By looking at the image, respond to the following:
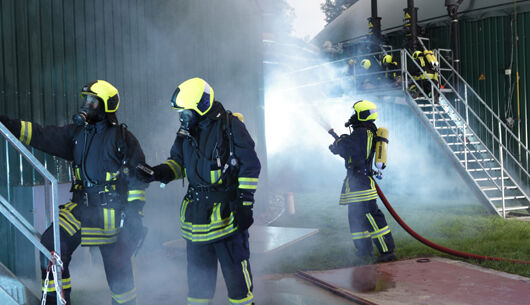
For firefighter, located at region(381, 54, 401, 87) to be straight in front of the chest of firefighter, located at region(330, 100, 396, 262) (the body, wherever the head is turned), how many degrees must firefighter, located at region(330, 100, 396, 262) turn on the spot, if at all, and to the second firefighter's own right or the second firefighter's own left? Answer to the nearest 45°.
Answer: approximately 90° to the second firefighter's own right

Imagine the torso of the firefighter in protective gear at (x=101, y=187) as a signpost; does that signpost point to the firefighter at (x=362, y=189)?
no

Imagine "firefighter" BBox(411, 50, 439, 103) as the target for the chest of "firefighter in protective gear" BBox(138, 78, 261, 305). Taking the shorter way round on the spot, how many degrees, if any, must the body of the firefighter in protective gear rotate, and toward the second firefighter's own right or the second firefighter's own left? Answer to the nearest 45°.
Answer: approximately 180°

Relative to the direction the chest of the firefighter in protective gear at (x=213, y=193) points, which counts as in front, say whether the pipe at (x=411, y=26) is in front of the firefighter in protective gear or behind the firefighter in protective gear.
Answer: behind

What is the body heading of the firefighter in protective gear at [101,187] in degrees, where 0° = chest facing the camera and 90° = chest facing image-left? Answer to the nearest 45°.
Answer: approximately 45°

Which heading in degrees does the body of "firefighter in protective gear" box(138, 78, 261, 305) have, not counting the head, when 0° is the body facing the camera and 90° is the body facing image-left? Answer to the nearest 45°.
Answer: approximately 45°

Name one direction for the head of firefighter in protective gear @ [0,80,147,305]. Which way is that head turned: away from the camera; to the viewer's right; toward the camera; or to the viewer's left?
to the viewer's left

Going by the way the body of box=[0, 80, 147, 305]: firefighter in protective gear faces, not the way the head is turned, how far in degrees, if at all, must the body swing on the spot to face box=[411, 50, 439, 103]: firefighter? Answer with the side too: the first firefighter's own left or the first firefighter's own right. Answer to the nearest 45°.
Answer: approximately 180°

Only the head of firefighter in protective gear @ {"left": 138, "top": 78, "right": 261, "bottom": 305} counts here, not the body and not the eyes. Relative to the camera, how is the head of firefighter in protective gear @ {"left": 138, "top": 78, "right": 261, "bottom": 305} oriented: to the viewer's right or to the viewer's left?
to the viewer's left

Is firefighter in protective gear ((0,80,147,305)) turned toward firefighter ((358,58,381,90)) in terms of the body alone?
no

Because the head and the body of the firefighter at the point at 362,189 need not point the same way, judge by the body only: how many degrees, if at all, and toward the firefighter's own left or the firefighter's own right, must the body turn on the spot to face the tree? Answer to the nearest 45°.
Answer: approximately 90° to the firefighter's own right

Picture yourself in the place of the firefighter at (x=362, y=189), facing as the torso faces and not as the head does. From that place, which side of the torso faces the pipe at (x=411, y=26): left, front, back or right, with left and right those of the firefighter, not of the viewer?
right

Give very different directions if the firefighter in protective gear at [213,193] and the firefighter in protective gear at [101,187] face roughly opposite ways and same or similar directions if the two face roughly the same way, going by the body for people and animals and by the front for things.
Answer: same or similar directions

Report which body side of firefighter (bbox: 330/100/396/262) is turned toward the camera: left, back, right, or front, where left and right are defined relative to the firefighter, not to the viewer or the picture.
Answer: left

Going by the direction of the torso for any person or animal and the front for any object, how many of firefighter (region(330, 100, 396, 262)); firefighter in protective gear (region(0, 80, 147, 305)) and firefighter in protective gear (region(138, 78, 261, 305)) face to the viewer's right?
0
